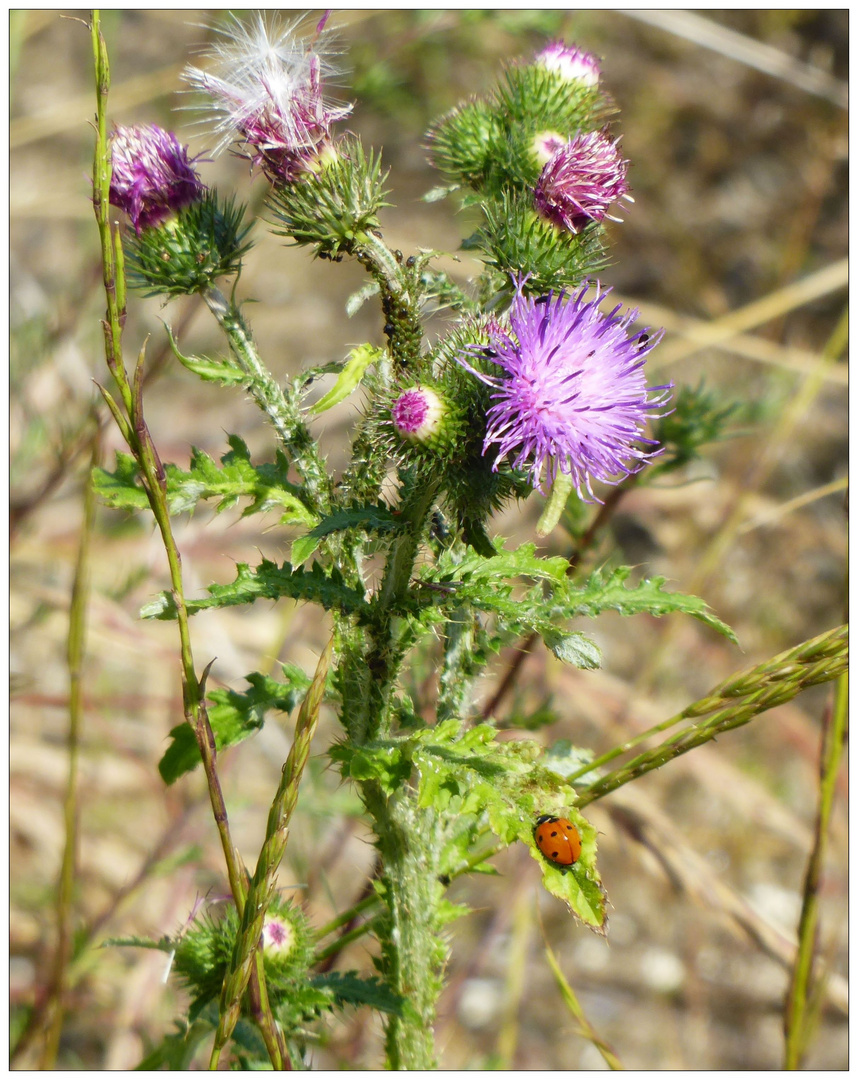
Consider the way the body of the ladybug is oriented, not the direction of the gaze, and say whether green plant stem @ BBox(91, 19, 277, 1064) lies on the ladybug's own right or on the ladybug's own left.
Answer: on the ladybug's own left

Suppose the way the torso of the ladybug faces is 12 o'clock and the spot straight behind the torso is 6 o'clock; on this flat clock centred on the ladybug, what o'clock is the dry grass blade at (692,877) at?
The dry grass blade is roughly at 2 o'clock from the ladybug.

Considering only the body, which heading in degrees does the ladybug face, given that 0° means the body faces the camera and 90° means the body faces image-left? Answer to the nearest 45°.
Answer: approximately 135°

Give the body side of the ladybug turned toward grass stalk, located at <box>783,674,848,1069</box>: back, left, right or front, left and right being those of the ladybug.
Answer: right

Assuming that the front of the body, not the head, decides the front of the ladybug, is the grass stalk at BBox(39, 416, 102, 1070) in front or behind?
in front
